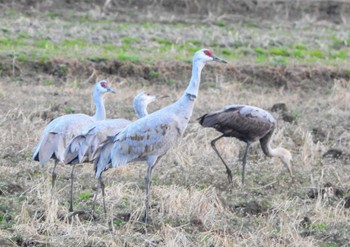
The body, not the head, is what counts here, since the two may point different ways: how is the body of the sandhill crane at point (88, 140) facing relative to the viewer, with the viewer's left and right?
facing to the right of the viewer

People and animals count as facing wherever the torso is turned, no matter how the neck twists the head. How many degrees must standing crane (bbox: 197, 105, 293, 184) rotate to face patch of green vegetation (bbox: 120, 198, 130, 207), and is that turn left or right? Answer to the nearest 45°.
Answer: approximately 135° to its right

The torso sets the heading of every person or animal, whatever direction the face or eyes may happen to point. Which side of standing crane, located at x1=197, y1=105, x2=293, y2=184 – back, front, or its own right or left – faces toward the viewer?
right

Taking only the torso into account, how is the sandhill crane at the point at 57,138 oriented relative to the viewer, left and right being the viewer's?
facing to the right of the viewer

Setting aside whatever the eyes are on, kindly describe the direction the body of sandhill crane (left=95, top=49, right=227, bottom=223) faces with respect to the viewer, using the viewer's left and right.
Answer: facing to the right of the viewer
